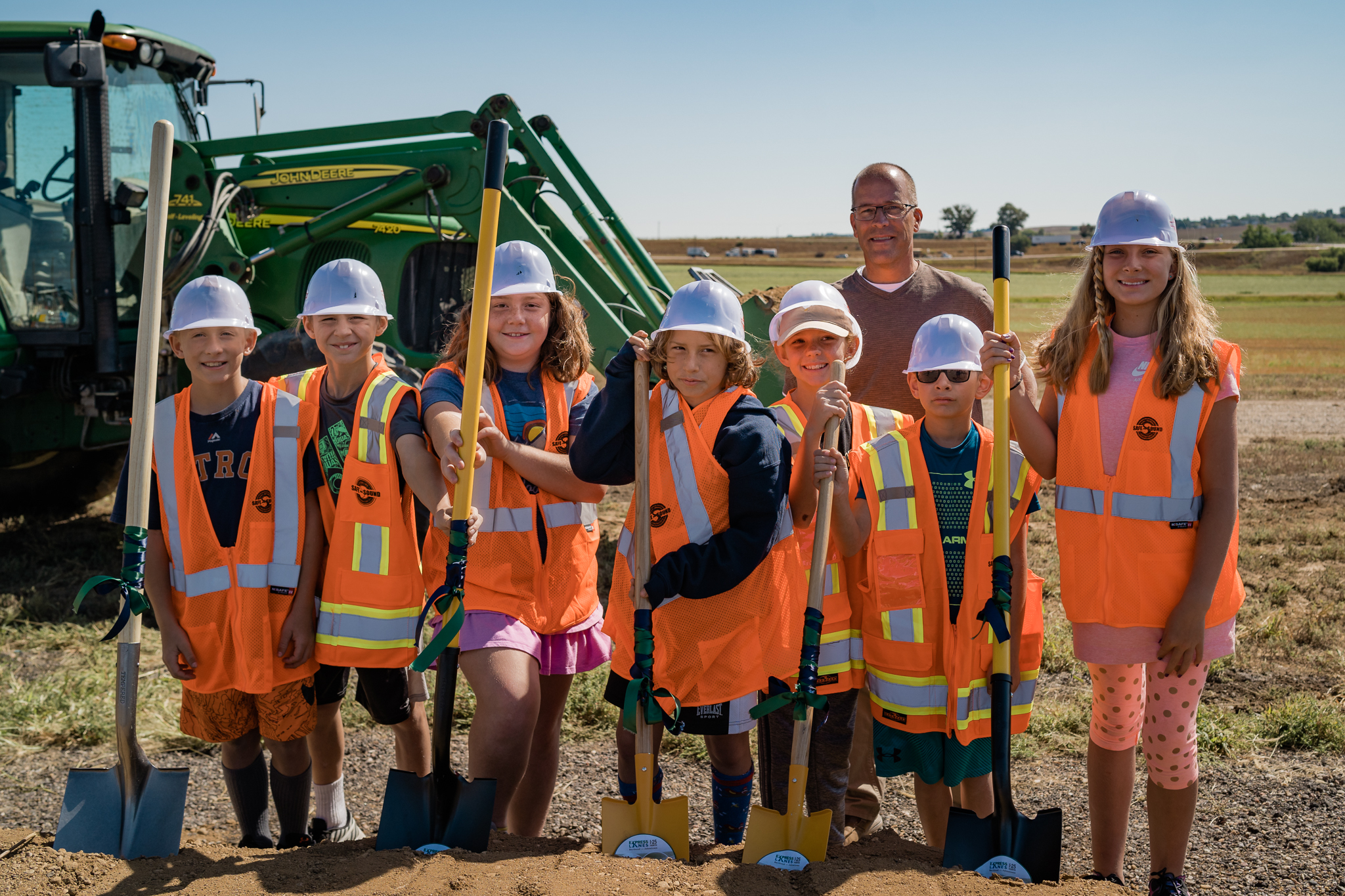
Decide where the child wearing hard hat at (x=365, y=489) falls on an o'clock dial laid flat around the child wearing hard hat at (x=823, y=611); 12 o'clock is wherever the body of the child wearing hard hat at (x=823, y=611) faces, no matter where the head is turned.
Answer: the child wearing hard hat at (x=365, y=489) is roughly at 3 o'clock from the child wearing hard hat at (x=823, y=611).

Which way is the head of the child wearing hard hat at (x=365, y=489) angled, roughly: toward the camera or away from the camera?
toward the camera

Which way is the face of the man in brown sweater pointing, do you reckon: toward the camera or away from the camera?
toward the camera

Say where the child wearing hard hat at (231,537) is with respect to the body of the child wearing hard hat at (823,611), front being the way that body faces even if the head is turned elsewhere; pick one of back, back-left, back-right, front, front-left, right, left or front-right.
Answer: right

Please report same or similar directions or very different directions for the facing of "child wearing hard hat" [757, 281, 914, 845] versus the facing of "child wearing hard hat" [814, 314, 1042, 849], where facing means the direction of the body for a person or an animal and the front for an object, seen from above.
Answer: same or similar directions

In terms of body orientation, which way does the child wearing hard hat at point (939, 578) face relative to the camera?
toward the camera

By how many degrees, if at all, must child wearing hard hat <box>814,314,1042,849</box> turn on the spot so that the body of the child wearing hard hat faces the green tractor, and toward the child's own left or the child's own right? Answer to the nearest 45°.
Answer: approximately 135° to the child's own right

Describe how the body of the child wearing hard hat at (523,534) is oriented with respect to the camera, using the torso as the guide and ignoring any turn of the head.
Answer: toward the camera

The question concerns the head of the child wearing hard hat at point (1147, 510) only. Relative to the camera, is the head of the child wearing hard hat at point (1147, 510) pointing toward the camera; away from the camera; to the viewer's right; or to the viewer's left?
toward the camera

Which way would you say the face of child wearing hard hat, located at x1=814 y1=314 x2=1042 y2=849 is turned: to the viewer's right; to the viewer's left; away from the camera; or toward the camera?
toward the camera

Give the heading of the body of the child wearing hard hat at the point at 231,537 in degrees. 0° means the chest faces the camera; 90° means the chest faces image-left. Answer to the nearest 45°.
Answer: approximately 0°

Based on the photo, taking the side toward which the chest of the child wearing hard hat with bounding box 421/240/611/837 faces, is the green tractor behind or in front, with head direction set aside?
behind

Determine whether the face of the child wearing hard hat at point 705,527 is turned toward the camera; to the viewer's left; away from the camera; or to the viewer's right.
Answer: toward the camera

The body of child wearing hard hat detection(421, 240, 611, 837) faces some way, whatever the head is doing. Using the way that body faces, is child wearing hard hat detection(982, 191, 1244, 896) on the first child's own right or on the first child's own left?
on the first child's own left

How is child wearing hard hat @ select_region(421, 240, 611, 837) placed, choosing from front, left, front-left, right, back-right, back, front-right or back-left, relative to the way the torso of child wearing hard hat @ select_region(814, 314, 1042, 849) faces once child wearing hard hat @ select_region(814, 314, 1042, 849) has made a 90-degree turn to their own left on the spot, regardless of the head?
back

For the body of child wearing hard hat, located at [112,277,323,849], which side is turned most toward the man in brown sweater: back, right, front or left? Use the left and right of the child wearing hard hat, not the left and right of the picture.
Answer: left

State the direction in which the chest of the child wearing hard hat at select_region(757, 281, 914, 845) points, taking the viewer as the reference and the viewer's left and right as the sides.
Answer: facing the viewer
